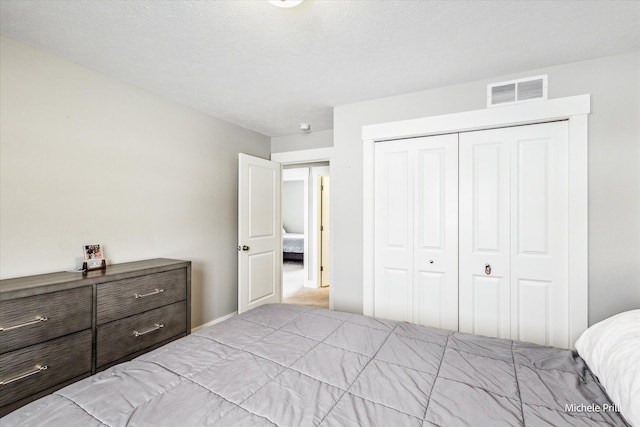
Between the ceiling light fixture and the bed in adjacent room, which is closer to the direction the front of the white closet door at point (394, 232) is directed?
the ceiling light fixture

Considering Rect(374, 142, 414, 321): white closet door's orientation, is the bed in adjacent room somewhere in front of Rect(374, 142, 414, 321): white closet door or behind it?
behind

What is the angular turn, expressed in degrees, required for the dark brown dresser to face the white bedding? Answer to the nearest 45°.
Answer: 0° — it already faces it

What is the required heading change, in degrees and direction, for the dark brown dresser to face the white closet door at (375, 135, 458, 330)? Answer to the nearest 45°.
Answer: approximately 45° to its left

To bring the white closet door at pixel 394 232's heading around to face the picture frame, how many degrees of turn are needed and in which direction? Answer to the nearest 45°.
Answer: approximately 45° to its right

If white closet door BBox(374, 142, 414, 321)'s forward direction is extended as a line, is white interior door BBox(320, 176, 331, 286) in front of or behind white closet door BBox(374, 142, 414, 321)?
behind

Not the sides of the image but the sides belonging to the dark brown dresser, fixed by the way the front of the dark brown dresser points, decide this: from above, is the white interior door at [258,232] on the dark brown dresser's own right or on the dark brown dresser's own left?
on the dark brown dresser's own left

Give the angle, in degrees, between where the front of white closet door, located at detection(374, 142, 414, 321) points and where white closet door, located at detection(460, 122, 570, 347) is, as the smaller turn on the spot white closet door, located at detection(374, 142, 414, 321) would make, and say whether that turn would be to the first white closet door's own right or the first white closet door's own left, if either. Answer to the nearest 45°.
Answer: approximately 90° to the first white closet door's own left

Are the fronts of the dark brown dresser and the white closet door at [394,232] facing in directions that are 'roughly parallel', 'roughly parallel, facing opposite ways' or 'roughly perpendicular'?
roughly perpendicular

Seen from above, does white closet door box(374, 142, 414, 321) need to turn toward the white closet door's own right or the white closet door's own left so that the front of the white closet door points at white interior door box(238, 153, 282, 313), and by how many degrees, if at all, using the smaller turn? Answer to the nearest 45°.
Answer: approximately 90° to the white closet door's own right

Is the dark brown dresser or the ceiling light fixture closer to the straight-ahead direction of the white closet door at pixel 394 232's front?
the ceiling light fixture
